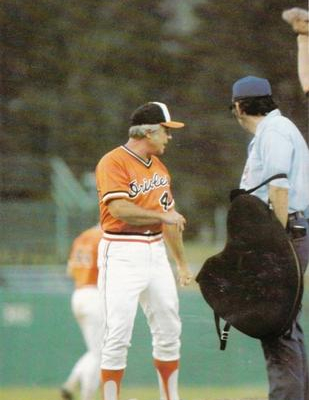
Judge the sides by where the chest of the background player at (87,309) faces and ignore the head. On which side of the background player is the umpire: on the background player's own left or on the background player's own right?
on the background player's own right

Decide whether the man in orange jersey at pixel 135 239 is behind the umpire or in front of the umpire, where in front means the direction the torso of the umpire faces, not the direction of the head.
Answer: in front

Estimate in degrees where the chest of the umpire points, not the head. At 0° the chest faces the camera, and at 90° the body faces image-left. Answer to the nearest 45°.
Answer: approximately 135°

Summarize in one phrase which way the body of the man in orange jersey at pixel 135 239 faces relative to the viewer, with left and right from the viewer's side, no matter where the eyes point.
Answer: facing the viewer and to the right of the viewer

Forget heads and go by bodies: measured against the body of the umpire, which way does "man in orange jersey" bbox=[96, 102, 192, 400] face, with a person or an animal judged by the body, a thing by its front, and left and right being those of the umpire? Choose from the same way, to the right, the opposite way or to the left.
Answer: the opposite way

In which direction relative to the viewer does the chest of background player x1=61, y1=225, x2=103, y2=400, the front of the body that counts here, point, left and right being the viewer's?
facing away from the viewer and to the right of the viewer

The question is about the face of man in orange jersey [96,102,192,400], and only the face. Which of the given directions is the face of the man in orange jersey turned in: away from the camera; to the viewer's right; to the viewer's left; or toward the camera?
to the viewer's right
